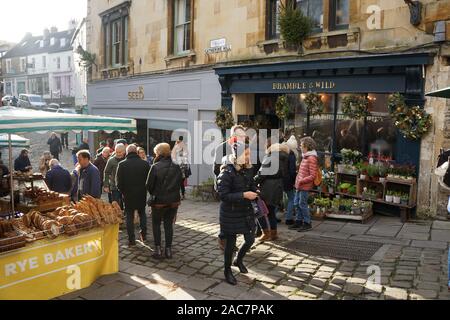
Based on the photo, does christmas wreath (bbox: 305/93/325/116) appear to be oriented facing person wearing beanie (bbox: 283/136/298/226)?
yes

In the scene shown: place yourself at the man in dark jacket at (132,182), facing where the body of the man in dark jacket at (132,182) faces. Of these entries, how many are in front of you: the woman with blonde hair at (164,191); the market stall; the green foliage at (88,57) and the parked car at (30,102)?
2

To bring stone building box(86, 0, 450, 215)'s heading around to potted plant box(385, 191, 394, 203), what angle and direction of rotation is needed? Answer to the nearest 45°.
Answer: approximately 90° to its left

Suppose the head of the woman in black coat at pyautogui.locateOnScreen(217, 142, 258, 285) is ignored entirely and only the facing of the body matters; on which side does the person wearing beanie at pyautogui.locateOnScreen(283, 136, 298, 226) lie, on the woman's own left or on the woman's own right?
on the woman's own left

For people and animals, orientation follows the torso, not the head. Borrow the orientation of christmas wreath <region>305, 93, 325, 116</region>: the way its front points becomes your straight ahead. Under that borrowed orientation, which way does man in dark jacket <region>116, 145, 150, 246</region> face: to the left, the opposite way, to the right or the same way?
the opposite way

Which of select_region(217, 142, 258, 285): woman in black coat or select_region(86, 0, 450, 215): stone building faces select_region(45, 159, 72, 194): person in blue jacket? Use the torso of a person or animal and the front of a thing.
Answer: the stone building

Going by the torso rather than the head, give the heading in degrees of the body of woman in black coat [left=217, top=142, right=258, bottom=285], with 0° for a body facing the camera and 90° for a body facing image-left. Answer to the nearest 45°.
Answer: approximately 315°

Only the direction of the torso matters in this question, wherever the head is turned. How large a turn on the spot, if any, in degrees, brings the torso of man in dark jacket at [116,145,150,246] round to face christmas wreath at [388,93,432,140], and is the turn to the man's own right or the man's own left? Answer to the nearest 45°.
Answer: approximately 90° to the man's own right

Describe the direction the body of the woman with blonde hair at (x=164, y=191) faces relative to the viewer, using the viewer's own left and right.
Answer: facing away from the viewer

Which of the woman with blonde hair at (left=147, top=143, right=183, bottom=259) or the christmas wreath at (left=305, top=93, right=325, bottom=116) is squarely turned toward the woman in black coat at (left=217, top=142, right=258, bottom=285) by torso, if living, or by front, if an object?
the christmas wreath

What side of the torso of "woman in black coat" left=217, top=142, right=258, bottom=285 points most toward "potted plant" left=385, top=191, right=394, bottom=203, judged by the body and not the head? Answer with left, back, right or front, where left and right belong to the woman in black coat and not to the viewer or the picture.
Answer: left

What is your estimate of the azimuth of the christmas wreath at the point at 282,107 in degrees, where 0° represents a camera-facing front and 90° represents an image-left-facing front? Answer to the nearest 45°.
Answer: approximately 45°

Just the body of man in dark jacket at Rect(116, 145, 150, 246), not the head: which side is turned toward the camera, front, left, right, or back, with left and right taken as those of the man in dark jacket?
back

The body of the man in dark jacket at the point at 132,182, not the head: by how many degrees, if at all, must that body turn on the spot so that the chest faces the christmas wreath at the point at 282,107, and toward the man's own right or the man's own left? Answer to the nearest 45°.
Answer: approximately 45° to the man's own right

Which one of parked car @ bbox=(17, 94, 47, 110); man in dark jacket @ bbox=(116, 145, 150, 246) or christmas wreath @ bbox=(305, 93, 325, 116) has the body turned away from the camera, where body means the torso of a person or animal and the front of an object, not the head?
the man in dark jacket

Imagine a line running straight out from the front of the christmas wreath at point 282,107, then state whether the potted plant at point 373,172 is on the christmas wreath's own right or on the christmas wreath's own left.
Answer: on the christmas wreath's own left

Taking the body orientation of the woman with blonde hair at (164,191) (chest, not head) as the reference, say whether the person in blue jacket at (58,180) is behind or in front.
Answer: in front

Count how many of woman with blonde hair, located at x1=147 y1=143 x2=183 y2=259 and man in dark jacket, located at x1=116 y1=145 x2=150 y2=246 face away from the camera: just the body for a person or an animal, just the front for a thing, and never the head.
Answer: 2
